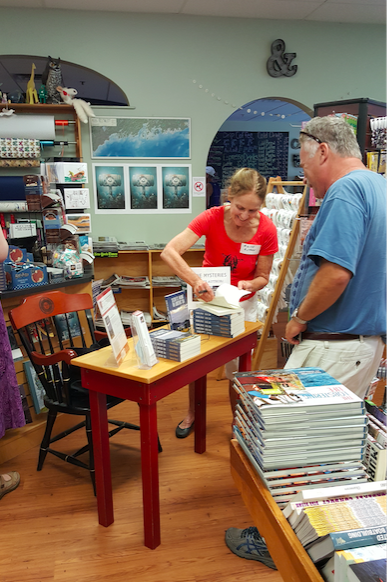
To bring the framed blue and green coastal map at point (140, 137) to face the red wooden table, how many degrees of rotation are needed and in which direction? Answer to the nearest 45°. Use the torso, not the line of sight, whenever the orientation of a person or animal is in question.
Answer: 0° — it already faces it

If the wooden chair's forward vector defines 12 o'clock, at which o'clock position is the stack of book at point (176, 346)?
The stack of book is roughly at 12 o'clock from the wooden chair.

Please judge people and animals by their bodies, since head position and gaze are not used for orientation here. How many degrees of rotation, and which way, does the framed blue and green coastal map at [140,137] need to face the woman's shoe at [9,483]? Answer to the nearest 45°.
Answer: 0° — it already faces it

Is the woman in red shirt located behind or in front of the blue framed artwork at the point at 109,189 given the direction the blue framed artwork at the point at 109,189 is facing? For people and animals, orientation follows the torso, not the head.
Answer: in front

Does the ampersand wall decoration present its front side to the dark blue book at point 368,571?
yes

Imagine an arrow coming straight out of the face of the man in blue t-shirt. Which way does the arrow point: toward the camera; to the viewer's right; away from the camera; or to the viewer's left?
to the viewer's left
